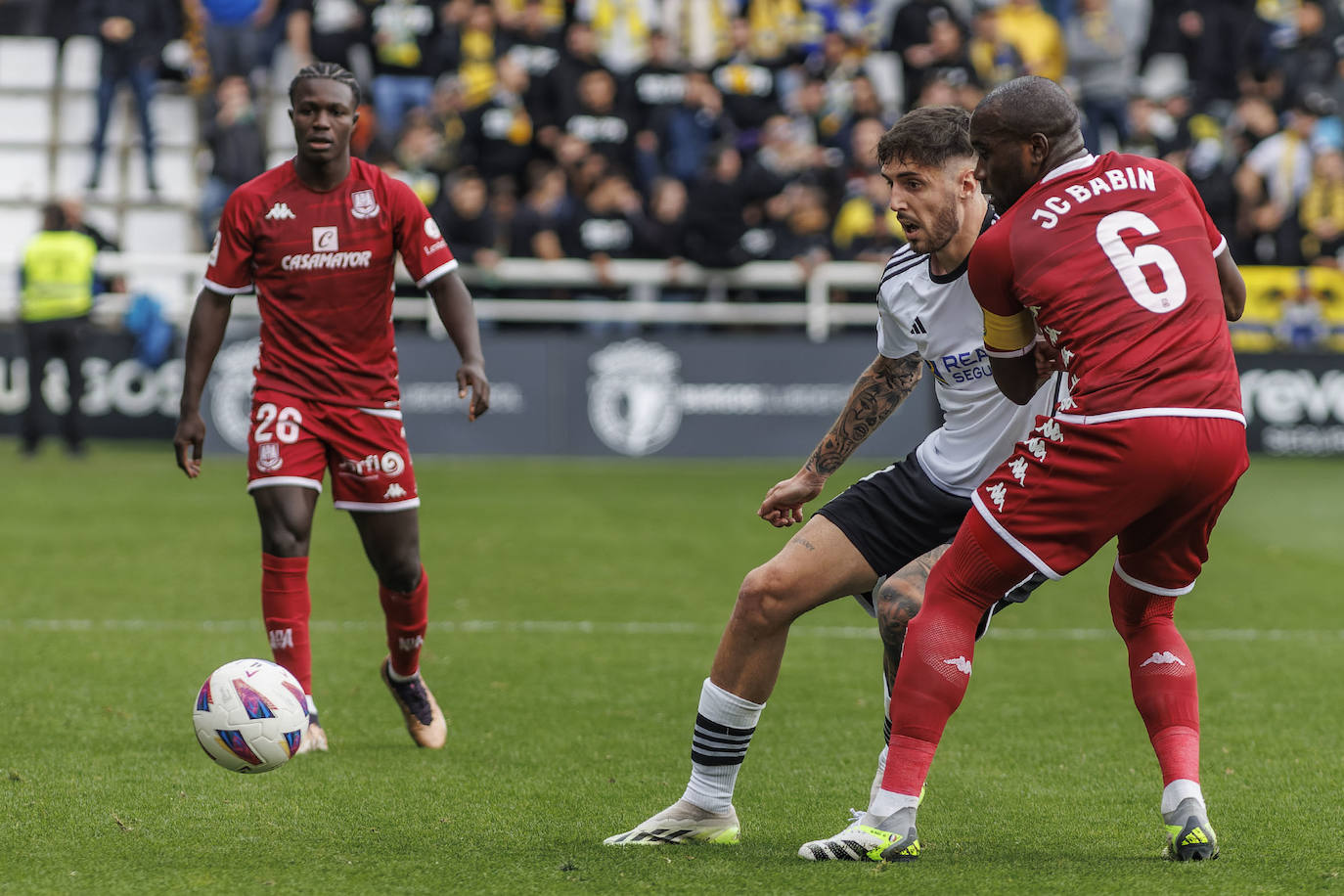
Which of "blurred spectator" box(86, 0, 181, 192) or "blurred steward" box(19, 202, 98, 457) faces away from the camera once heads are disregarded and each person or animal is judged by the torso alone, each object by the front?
"blurred steward" box(19, 202, 98, 457)

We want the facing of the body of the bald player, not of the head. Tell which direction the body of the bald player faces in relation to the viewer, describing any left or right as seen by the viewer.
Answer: facing away from the viewer and to the left of the viewer

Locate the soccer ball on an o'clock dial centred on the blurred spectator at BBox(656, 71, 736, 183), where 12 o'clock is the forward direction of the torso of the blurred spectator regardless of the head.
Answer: The soccer ball is roughly at 12 o'clock from the blurred spectator.

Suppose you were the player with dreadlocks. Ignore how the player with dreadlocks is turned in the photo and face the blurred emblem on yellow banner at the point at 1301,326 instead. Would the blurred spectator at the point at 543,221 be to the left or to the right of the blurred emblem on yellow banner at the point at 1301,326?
left

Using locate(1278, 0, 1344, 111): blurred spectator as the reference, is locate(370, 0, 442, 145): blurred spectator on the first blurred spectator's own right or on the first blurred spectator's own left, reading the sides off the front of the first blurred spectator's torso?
on the first blurred spectator's own right

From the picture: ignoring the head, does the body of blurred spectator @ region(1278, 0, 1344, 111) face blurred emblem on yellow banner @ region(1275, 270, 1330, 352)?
yes

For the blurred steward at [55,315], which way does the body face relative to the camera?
away from the camera

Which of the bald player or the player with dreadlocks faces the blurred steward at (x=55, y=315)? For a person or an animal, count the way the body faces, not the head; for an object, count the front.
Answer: the bald player

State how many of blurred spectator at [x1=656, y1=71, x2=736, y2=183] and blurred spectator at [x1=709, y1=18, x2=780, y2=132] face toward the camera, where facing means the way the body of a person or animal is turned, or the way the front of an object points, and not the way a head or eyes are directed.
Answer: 2

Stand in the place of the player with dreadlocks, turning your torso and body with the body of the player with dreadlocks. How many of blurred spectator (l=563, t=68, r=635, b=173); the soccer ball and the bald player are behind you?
1
